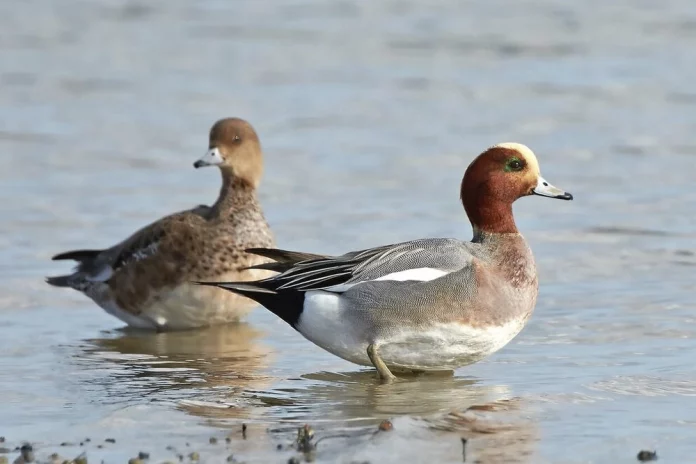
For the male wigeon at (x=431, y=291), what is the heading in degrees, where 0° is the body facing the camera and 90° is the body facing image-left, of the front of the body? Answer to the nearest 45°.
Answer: approximately 270°

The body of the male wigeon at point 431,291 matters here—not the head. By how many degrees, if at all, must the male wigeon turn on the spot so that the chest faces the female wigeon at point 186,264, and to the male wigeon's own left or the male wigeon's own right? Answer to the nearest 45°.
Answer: approximately 135° to the male wigeon's own left
